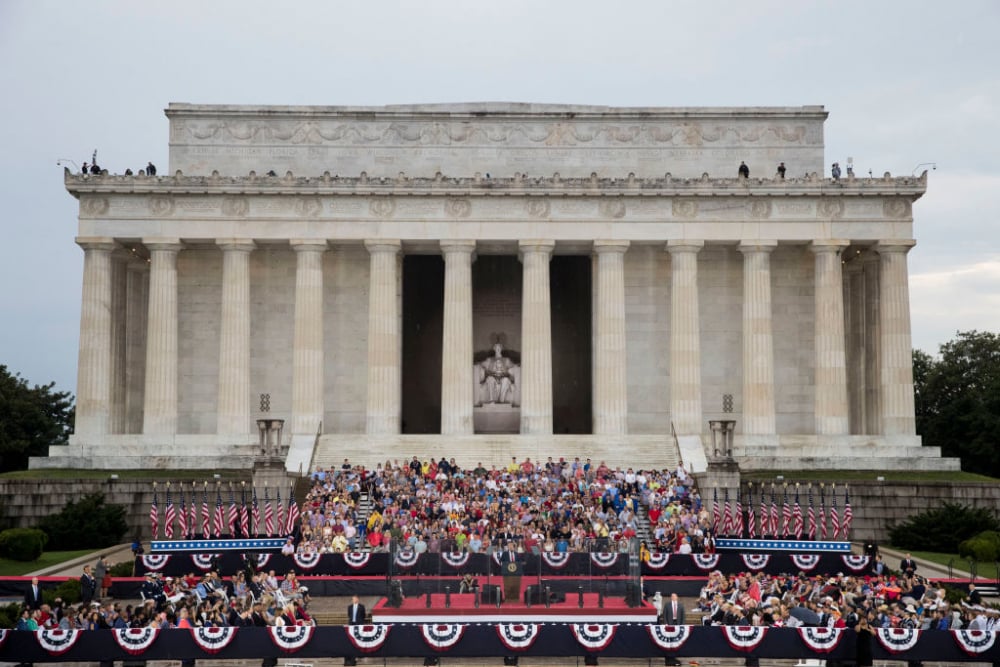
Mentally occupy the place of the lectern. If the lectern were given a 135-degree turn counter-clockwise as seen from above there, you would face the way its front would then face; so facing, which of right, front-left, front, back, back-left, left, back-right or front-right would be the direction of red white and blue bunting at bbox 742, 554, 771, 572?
front

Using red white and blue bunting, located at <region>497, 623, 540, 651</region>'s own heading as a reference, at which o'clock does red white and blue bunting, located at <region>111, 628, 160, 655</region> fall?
red white and blue bunting, located at <region>111, 628, 160, 655</region> is roughly at 3 o'clock from red white and blue bunting, located at <region>497, 623, 540, 651</region>.

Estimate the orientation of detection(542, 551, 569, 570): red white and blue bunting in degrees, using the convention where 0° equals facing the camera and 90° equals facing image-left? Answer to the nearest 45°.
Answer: approximately 0°

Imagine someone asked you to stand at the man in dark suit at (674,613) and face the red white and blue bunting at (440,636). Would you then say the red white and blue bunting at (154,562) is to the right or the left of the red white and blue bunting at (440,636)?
right

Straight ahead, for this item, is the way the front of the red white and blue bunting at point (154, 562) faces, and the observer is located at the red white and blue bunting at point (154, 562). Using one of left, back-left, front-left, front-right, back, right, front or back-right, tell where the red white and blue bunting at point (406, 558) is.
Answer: front-left

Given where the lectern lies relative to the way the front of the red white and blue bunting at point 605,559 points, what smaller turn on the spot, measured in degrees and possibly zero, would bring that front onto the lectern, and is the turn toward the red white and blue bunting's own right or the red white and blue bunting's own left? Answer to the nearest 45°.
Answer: approximately 90° to the red white and blue bunting's own right

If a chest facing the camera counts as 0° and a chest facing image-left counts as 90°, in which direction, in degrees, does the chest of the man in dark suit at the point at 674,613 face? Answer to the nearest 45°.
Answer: approximately 0°
